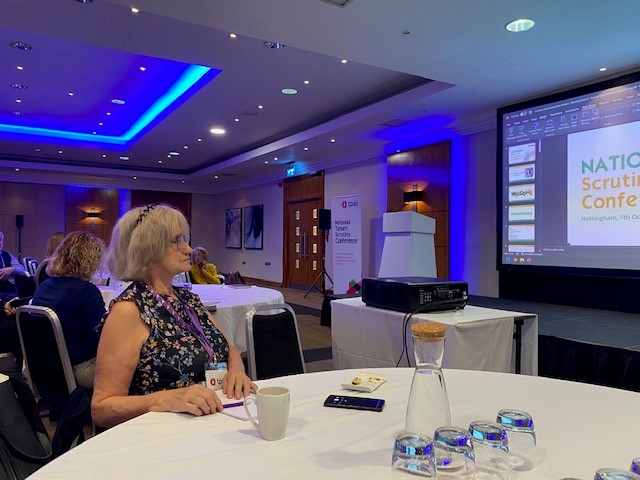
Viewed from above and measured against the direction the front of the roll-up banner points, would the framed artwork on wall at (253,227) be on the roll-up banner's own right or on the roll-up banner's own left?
on the roll-up banner's own right

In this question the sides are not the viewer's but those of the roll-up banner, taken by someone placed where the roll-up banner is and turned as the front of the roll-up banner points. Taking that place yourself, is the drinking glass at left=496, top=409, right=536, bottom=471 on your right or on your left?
on your left

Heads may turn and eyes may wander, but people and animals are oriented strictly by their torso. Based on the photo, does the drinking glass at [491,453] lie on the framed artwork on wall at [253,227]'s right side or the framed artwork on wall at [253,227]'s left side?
on its left

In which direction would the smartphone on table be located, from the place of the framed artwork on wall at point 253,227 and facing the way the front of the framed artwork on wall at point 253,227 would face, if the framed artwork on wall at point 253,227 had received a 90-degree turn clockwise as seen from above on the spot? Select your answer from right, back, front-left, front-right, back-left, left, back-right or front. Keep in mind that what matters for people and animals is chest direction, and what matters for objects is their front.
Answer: back-left

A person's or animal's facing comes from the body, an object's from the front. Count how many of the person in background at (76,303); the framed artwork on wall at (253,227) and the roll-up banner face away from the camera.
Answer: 1

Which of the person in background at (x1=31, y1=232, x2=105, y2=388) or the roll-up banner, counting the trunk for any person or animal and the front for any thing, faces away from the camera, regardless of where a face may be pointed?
the person in background

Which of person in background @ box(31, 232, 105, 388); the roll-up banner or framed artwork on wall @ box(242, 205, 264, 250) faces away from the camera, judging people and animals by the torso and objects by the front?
the person in background

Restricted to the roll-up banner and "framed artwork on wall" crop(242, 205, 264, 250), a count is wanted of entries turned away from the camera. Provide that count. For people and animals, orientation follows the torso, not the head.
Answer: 0

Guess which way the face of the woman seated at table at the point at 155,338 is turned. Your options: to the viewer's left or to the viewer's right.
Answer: to the viewer's right

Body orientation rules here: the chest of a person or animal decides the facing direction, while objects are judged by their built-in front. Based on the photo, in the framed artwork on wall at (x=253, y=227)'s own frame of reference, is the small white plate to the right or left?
on its left

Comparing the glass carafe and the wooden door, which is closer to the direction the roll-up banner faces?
the glass carafe

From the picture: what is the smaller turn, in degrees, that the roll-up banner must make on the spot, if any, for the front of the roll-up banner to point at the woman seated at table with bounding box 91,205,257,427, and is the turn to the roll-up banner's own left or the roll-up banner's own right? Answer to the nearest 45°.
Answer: approximately 45° to the roll-up banner's own left

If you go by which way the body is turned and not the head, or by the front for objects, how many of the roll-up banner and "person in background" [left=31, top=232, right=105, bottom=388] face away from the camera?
1

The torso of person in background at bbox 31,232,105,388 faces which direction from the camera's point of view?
away from the camera

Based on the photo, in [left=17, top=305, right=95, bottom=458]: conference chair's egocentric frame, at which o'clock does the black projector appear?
The black projector is roughly at 2 o'clock from the conference chair.
